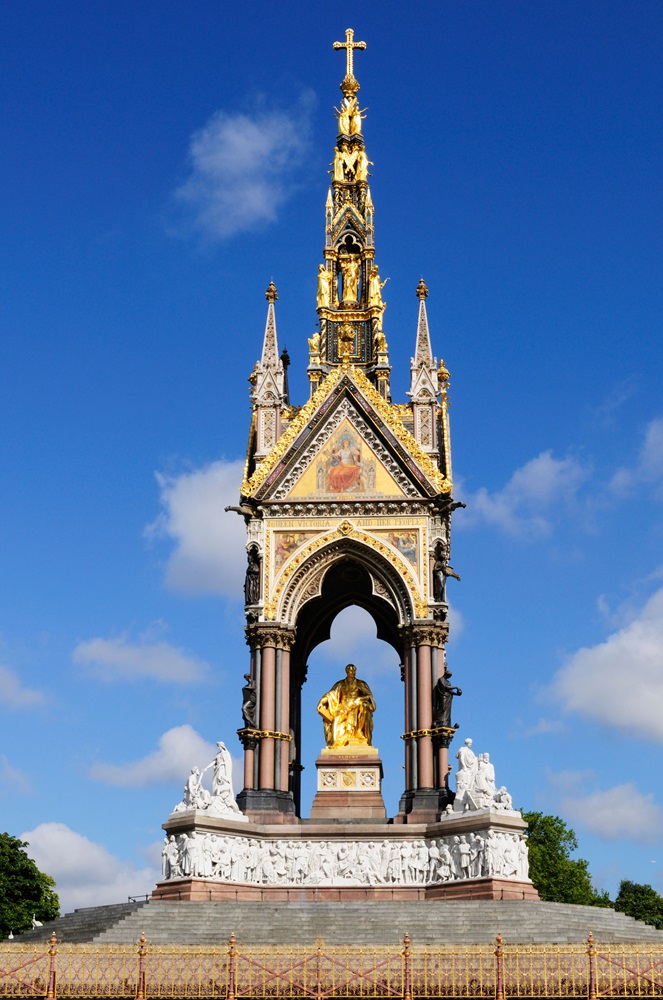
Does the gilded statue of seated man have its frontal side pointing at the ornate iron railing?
yes

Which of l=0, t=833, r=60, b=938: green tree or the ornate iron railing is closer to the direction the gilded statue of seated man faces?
the ornate iron railing

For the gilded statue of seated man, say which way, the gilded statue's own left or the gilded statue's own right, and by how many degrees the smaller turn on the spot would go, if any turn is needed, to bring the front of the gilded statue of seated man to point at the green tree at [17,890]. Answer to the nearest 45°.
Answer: approximately 135° to the gilded statue's own right

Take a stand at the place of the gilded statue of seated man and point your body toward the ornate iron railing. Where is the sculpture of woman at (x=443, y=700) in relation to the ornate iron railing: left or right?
left

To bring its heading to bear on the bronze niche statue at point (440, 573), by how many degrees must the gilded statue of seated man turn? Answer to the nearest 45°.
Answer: approximately 45° to its left

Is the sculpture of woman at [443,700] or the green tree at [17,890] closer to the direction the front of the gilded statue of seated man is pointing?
the sculpture of woman

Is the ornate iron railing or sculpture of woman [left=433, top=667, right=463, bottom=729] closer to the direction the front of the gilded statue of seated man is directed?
the ornate iron railing

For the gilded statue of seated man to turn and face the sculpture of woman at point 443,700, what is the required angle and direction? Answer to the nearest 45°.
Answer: approximately 45° to its left

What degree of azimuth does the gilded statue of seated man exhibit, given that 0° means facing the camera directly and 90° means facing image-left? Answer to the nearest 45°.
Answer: approximately 0°
